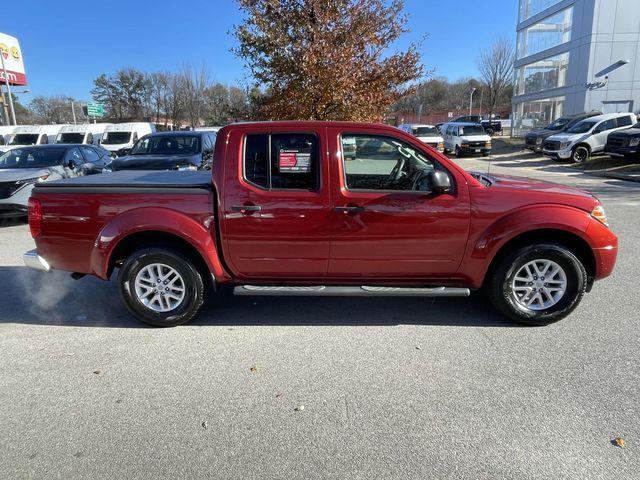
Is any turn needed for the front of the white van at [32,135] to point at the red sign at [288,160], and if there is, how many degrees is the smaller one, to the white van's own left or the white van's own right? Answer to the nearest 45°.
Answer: approximately 45° to the white van's own left

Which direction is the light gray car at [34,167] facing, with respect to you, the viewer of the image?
facing the viewer and to the left of the viewer

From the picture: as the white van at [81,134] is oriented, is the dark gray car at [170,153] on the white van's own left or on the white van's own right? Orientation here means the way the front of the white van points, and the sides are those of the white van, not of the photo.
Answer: on the white van's own left

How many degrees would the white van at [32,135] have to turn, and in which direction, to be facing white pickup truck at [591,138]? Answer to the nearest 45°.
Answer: approximately 90° to its left

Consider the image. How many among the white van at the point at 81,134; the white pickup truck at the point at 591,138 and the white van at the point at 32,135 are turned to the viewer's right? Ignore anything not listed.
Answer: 0

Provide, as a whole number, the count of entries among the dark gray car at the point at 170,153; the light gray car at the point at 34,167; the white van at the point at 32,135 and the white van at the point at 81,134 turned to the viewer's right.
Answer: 0

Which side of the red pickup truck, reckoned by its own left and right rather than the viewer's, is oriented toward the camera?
right

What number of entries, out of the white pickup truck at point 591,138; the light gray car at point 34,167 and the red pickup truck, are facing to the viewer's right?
1

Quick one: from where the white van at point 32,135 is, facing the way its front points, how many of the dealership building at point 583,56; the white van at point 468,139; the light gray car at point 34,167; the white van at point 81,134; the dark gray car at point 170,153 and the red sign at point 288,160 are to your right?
0

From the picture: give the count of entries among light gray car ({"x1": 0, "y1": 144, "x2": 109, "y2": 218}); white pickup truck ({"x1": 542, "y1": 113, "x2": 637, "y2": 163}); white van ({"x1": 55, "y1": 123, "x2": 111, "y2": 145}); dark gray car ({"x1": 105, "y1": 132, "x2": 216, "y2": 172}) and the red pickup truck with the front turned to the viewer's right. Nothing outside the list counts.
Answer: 1

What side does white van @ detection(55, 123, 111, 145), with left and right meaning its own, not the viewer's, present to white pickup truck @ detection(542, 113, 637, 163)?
left

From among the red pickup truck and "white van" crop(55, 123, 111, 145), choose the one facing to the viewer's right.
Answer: the red pickup truck

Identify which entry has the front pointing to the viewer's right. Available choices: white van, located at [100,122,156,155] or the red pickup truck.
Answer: the red pickup truck

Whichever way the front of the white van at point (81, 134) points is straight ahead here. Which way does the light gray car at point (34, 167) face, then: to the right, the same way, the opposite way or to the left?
the same way

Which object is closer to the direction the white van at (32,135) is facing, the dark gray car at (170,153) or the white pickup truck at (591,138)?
the dark gray car

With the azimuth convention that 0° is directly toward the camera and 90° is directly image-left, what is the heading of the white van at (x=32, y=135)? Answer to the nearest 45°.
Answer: approximately 45°

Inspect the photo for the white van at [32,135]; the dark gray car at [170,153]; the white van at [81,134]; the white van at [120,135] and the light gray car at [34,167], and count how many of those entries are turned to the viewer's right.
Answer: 0

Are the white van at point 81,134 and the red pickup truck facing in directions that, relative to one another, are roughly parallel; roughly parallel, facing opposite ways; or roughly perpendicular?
roughly perpendicular

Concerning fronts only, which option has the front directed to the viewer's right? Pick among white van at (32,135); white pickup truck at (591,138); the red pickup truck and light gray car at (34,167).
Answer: the red pickup truck

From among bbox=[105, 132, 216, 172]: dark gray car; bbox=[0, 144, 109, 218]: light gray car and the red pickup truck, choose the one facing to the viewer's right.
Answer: the red pickup truck

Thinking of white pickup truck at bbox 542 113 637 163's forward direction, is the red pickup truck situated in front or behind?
in front

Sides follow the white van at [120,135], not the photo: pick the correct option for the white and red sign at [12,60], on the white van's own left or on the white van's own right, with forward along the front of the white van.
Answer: on the white van's own right
